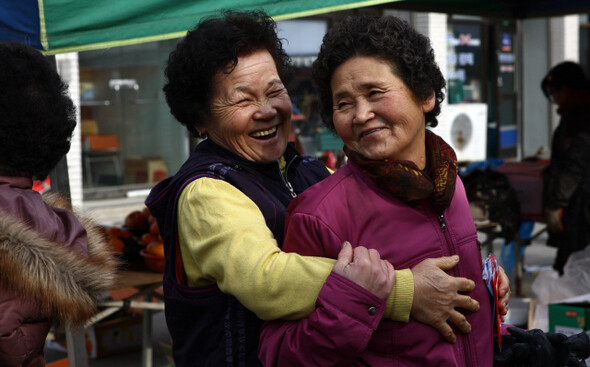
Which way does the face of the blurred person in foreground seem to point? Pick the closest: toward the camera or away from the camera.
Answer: away from the camera

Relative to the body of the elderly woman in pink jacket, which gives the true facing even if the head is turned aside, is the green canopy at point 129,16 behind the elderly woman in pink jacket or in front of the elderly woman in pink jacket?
behind

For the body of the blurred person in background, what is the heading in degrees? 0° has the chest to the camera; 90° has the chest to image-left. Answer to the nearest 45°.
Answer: approximately 90°

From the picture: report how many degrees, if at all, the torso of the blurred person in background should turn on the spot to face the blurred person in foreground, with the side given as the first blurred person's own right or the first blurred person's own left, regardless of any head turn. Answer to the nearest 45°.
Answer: approximately 90° to the first blurred person's own left

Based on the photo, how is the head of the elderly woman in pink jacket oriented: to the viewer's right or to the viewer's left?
to the viewer's left

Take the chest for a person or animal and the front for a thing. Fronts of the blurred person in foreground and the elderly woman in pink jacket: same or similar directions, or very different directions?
very different directions
